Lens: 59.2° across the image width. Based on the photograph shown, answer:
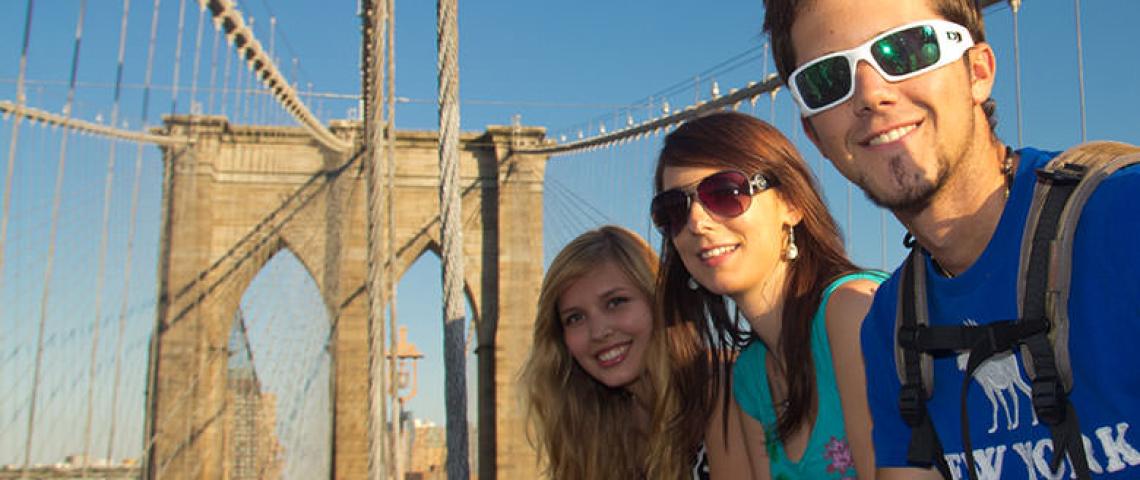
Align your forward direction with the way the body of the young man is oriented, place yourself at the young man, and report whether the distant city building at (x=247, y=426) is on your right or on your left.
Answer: on your right

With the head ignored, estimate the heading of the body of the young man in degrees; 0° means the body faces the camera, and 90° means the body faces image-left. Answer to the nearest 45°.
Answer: approximately 45°
